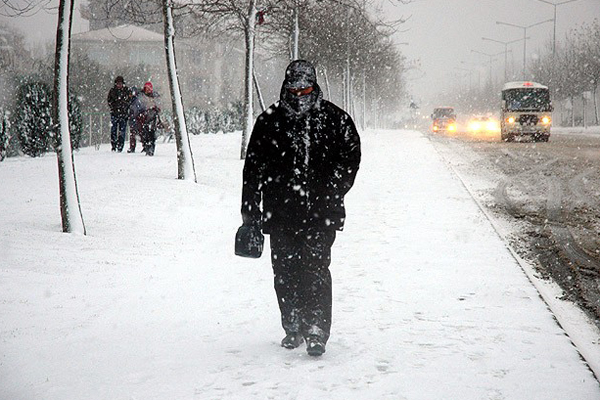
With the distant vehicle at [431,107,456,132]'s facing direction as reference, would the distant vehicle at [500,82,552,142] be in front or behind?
in front

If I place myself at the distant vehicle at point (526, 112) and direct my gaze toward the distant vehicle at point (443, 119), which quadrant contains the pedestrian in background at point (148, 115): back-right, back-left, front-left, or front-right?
back-left

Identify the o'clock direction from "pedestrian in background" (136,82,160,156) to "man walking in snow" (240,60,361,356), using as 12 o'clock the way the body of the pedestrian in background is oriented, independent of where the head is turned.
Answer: The man walking in snow is roughly at 12 o'clock from the pedestrian in background.

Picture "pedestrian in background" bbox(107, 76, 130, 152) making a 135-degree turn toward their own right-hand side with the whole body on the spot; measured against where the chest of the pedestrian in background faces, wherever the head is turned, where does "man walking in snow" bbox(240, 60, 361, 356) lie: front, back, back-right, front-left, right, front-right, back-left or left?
back-left

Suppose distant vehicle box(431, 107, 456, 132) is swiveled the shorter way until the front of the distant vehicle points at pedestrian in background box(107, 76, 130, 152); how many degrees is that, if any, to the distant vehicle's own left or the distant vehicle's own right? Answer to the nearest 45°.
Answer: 0° — it already faces them

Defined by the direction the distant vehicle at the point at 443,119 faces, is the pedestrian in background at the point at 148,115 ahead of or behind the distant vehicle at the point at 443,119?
ahead

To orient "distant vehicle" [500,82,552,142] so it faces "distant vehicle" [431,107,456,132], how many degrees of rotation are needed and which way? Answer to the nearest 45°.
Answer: approximately 180°

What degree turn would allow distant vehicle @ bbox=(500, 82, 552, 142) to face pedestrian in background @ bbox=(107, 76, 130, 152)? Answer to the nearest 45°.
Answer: approximately 45° to its right

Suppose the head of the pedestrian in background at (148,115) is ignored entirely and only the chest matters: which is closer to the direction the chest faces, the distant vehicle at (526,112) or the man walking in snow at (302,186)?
the man walking in snow

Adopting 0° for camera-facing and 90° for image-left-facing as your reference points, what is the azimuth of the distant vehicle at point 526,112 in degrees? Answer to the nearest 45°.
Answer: approximately 0°
